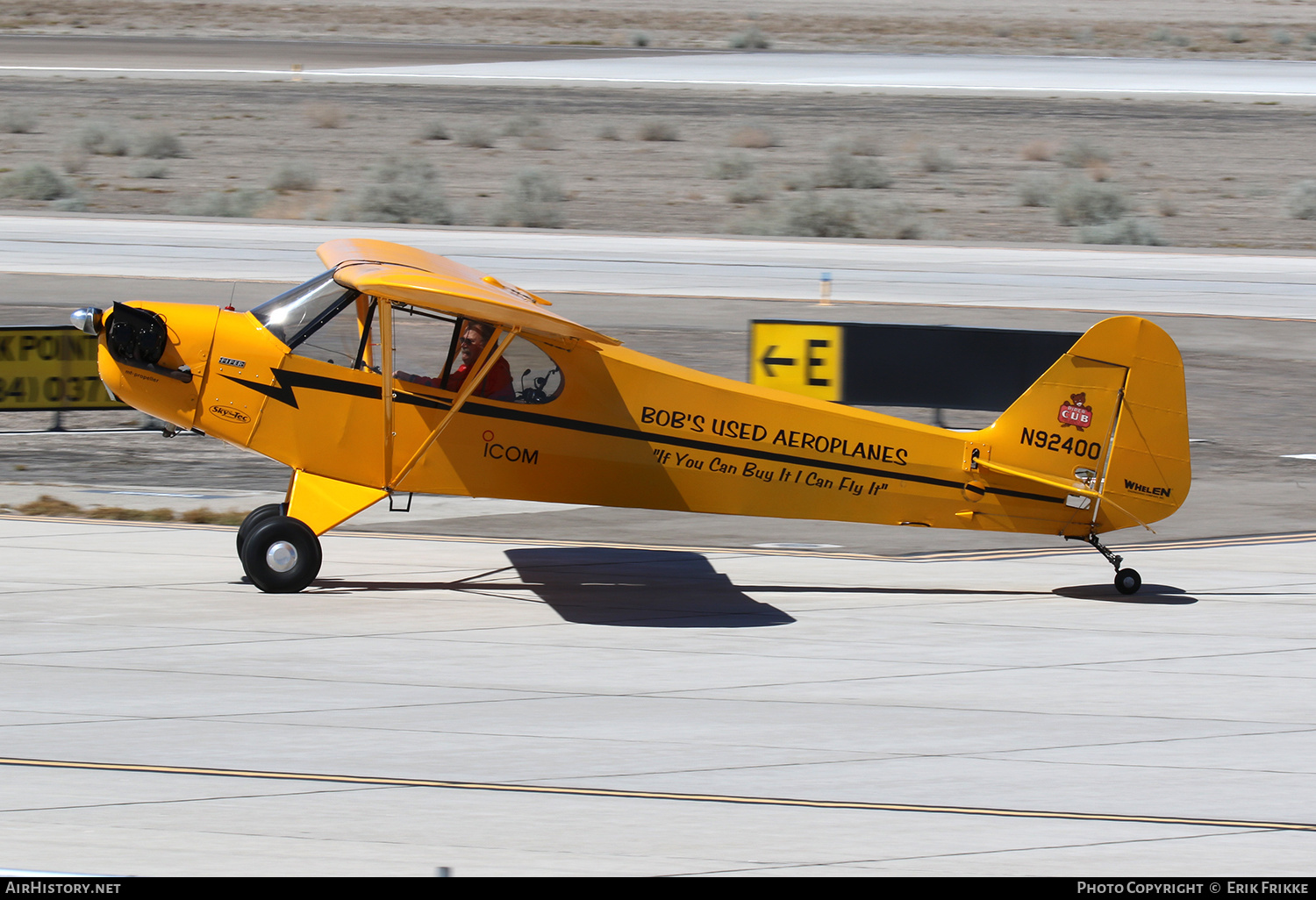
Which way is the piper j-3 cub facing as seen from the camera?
to the viewer's left

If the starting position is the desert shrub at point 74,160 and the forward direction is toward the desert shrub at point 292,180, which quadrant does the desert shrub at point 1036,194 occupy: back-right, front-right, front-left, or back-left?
front-left

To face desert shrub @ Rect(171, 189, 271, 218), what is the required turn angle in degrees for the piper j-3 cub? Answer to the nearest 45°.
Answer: approximately 90° to its right

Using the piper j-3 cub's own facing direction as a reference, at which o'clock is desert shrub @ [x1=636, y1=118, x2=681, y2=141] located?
The desert shrub is roughly at 3 o'clock from the piper j-3 cub.

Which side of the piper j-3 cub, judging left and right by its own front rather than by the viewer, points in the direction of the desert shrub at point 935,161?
right

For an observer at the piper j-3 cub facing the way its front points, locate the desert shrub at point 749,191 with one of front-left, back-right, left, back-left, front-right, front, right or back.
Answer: right

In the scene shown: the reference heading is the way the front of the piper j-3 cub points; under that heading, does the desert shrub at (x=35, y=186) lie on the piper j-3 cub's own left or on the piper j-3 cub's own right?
on the piper j-3 cub's own right

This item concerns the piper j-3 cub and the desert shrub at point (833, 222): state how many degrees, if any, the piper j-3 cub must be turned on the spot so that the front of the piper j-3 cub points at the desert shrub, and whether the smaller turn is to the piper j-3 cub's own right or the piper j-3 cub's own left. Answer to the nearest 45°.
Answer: approximately 90° to the piper j-3 cub's own right

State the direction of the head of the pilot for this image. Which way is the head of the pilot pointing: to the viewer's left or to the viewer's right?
to the viewer's left

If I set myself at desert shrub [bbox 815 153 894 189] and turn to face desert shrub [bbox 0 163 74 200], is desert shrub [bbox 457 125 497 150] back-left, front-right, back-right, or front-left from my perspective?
front-right

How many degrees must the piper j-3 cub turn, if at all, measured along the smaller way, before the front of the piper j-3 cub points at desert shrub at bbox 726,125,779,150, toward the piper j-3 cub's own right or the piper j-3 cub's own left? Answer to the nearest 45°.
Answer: approximately 90° to the piper j-3 cub's own right

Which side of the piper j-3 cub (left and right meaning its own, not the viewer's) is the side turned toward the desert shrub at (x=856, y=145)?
right

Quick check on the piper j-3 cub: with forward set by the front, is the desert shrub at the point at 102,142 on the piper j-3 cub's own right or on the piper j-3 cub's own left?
on the piper j-3 cub's own right

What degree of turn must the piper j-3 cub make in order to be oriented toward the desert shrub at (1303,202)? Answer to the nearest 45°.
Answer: approximately 135° to its right

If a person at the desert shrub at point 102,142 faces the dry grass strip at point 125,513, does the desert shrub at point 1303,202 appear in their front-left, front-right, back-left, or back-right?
front-left

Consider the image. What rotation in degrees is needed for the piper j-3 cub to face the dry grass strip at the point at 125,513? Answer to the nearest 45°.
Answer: approximately 45° to its right

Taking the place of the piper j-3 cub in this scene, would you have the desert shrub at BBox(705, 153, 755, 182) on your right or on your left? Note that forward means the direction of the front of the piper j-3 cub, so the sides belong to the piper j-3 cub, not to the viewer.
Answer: on your right
